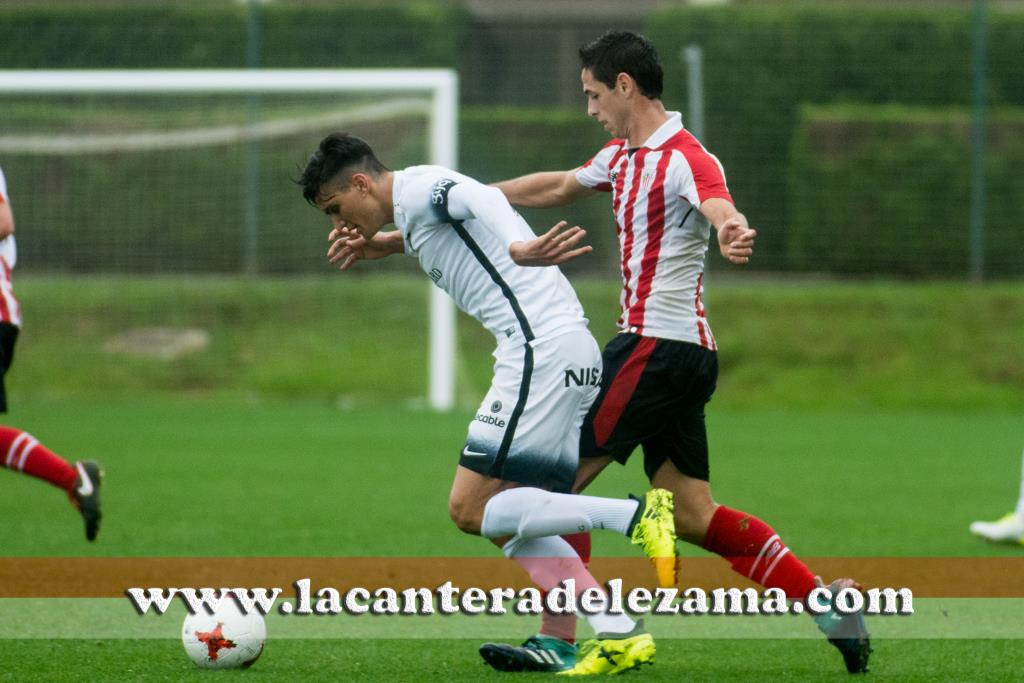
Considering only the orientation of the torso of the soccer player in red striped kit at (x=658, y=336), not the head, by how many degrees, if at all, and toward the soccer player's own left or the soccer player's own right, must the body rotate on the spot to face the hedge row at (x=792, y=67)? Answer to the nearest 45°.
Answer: approximately 135° to the soccer player's own right

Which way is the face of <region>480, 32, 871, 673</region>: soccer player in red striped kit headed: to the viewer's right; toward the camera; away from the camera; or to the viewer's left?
to the viewer's left

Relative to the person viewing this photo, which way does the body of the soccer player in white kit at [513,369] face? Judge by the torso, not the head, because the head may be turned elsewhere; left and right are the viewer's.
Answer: facing to the left of the viewer

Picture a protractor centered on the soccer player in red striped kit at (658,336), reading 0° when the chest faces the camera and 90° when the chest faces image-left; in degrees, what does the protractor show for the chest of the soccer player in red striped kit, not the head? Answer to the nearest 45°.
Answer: approximately 45°

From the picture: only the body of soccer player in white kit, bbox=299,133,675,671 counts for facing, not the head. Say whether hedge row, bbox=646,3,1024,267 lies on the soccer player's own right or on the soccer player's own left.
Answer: on the soccer player's own right
